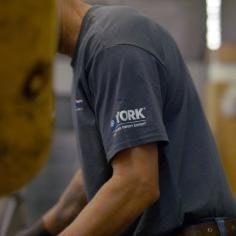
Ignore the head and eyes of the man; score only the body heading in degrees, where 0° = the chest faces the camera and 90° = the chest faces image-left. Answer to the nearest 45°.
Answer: approximately 90°
